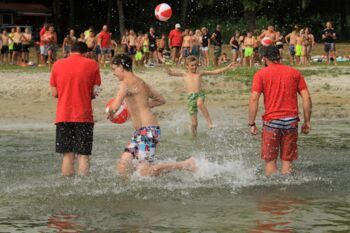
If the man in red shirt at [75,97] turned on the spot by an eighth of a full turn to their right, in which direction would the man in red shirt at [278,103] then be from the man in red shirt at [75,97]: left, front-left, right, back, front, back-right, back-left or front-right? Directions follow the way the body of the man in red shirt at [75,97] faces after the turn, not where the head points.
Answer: front-right

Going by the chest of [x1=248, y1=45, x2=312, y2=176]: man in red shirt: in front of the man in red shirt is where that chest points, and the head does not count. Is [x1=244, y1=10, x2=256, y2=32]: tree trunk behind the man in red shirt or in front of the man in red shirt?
in front

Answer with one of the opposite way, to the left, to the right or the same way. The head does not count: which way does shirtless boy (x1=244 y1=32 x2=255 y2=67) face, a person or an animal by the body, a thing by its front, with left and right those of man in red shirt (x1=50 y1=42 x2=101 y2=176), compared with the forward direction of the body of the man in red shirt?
the opposite way

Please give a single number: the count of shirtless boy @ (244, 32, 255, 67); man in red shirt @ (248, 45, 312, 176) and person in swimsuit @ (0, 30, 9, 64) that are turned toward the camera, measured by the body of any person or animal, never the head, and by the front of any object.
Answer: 2

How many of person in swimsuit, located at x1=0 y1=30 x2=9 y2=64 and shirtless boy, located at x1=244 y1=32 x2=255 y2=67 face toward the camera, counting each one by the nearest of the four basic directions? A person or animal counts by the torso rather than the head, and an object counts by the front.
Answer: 2

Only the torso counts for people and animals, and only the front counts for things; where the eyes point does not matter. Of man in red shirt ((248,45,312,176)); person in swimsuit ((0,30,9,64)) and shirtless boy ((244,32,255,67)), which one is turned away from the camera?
the man in red shirt

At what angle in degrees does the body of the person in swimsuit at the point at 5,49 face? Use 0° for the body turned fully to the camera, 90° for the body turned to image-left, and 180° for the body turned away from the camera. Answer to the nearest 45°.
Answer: approximately 0°

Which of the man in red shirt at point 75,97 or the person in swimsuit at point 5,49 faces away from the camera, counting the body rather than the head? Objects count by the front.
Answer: the man in red shirt

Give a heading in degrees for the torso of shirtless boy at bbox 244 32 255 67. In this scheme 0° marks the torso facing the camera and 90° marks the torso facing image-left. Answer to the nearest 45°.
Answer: approximately 0°

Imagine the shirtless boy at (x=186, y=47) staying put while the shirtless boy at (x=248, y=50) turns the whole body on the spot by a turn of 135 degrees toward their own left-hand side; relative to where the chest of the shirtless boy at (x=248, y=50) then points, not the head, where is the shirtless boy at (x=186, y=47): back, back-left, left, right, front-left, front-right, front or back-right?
back-left

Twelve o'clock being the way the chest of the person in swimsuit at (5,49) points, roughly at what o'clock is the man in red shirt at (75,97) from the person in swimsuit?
The man in red shirt is roughly at 12 o'clock from the person in swimsuit.

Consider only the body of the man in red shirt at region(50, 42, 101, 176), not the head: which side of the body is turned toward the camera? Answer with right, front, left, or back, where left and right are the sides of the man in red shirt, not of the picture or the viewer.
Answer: back

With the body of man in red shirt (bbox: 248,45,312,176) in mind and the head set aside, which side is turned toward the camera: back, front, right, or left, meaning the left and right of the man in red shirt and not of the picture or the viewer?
back
